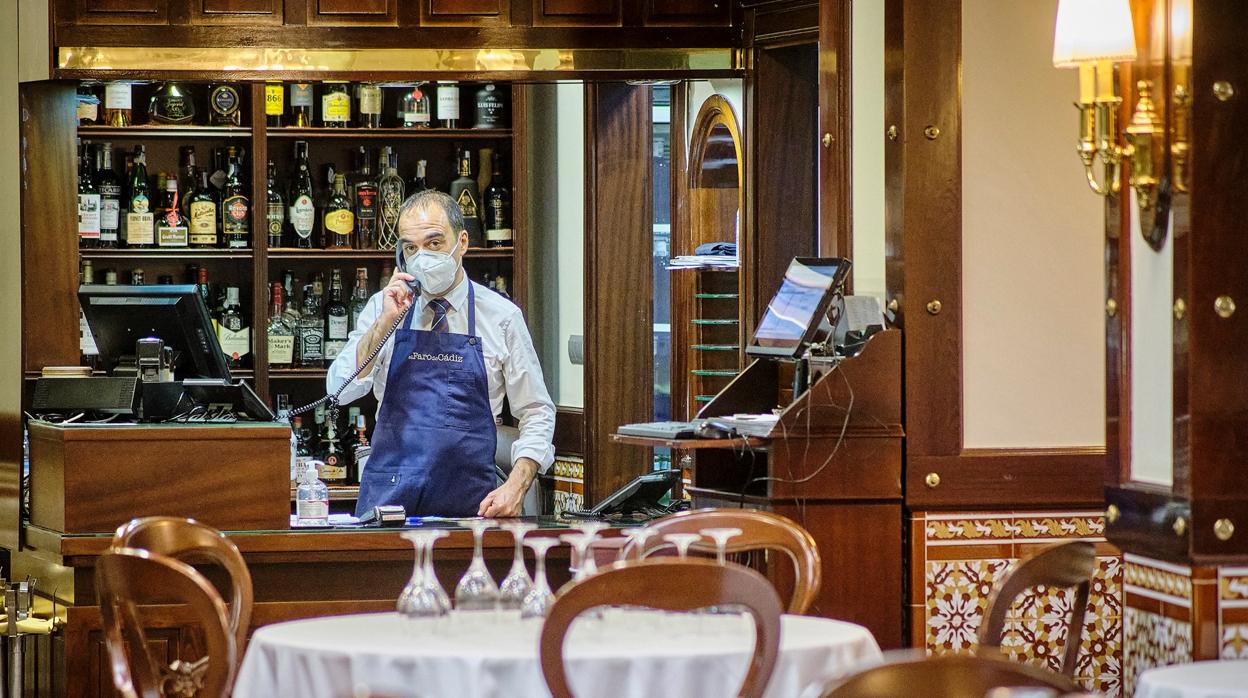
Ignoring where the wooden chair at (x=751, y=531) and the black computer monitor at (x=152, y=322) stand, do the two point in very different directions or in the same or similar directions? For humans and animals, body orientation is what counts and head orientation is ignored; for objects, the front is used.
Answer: very different directions

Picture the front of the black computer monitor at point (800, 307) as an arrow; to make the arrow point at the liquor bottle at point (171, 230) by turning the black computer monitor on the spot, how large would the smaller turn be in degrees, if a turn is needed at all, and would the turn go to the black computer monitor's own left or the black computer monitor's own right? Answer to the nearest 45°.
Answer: approximately 90° to the black computer monitor's own right

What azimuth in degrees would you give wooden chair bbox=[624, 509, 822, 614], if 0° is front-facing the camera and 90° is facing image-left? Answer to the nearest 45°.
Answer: approximately 45°

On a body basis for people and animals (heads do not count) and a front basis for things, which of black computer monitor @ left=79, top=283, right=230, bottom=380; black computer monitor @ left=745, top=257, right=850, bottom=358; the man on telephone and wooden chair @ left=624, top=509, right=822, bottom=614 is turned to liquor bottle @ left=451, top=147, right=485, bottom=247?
black computer monitor @ left=79, top=283, right=230, bottom=380

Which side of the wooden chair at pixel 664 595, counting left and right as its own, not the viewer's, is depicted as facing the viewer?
back

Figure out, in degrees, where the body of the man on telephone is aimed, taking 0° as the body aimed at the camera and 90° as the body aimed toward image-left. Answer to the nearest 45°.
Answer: approximately 0°

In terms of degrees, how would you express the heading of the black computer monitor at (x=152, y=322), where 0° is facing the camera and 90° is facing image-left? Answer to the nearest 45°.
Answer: approximately 225°
